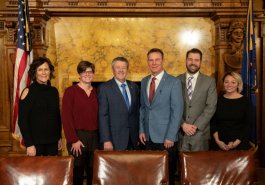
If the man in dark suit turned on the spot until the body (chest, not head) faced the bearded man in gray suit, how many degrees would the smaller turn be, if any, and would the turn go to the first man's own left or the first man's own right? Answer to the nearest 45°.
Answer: approximately 45° to the first man's own left

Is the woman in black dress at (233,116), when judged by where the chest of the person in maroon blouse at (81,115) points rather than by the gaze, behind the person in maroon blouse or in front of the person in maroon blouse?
in front

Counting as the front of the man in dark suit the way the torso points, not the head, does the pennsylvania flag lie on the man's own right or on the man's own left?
on the man's own left

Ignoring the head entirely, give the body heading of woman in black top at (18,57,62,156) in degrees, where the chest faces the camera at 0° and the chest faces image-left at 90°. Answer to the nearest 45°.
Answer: approximately 315°

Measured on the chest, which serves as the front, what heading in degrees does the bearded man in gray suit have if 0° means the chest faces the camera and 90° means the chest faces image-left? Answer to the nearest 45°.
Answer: approximately 45°

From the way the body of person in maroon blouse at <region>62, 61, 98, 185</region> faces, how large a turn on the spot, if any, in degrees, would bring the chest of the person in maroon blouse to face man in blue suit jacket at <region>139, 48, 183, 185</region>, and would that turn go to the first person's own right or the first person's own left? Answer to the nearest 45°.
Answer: approximately 45° to the first person's own left
